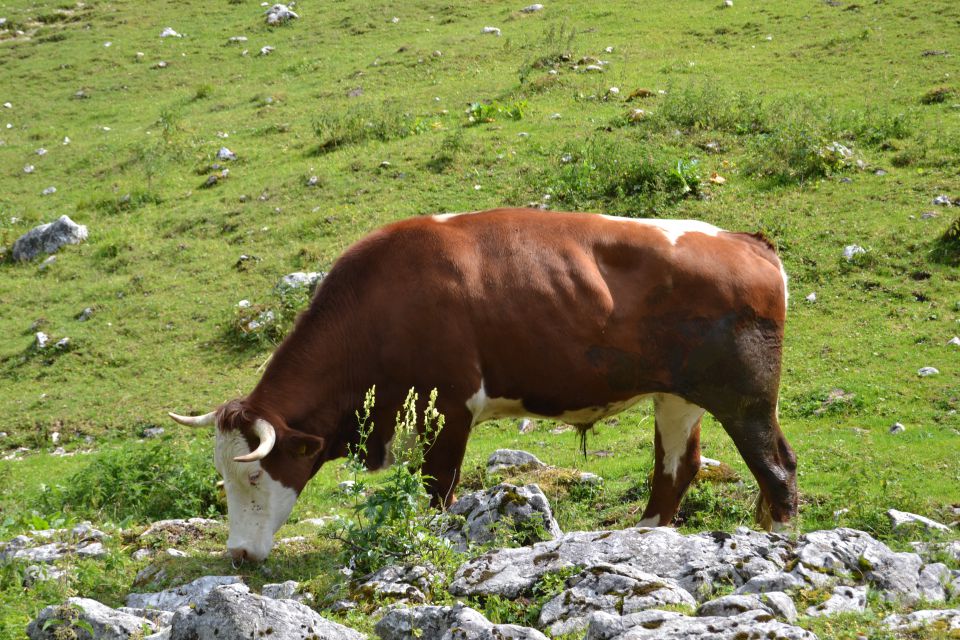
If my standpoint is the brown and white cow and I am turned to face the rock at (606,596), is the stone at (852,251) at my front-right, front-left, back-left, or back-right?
back-left

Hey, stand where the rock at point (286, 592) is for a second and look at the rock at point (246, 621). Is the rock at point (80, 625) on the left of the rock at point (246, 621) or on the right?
right

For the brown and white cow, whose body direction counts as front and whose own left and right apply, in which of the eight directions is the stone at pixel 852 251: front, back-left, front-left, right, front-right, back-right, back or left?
back-right

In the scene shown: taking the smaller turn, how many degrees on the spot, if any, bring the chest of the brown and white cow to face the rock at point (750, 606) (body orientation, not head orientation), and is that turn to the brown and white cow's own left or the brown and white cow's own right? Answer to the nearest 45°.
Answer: approximately 90° to the brown and white cow's own left

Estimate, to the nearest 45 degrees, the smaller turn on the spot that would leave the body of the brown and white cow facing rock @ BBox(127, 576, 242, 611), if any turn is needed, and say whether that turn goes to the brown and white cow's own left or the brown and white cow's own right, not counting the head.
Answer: approximately 45° to the brown and white cow's own left

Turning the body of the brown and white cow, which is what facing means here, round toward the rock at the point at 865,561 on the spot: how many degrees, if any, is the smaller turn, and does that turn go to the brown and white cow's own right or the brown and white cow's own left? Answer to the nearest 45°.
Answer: approximately 135° to the brown and white cow's own left

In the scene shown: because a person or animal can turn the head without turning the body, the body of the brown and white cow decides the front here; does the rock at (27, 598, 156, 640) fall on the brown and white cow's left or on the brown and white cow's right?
on the brown and white cow's left

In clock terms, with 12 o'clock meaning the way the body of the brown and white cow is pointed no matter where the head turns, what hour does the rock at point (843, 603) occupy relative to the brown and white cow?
The rock is roughly at 8 o'clock from the brown and white cow.

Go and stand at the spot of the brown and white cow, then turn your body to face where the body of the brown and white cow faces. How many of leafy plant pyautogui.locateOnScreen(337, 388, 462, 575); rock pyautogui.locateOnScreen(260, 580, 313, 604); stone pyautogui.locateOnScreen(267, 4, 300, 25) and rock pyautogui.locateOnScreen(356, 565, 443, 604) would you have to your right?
1

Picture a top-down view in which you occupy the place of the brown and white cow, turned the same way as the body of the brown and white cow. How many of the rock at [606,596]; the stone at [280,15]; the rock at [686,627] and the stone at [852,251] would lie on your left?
2

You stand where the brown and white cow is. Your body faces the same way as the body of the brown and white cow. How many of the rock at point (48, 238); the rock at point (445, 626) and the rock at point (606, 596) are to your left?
2

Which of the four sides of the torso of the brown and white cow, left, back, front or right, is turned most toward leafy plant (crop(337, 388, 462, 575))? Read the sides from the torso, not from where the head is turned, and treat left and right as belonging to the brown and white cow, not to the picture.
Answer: left

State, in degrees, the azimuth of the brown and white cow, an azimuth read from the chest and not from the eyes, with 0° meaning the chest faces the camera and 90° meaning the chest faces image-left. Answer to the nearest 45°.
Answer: approximately 90°

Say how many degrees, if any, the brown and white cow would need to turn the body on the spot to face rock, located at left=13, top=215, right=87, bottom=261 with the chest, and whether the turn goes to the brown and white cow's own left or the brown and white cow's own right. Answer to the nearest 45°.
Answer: approximately 45° to the brown and white cow's own right

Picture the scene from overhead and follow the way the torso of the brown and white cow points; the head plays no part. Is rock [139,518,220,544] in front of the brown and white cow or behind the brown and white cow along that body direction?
in front
